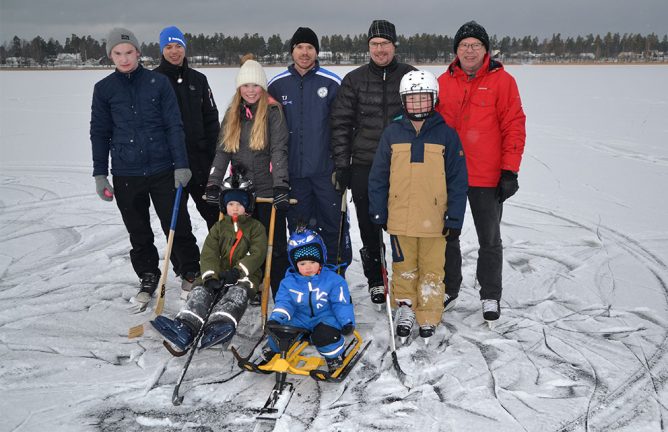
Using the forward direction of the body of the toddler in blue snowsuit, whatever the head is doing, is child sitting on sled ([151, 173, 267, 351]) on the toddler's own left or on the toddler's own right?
on the toddler's own right

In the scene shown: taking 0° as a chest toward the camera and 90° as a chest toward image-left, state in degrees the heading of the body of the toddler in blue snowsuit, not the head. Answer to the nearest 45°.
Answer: approximately 0°

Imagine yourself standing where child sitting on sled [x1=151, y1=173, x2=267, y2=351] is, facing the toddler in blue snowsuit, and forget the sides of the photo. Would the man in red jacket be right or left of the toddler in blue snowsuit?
left

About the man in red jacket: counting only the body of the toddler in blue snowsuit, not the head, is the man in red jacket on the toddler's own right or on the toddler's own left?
on the toddler's own left
